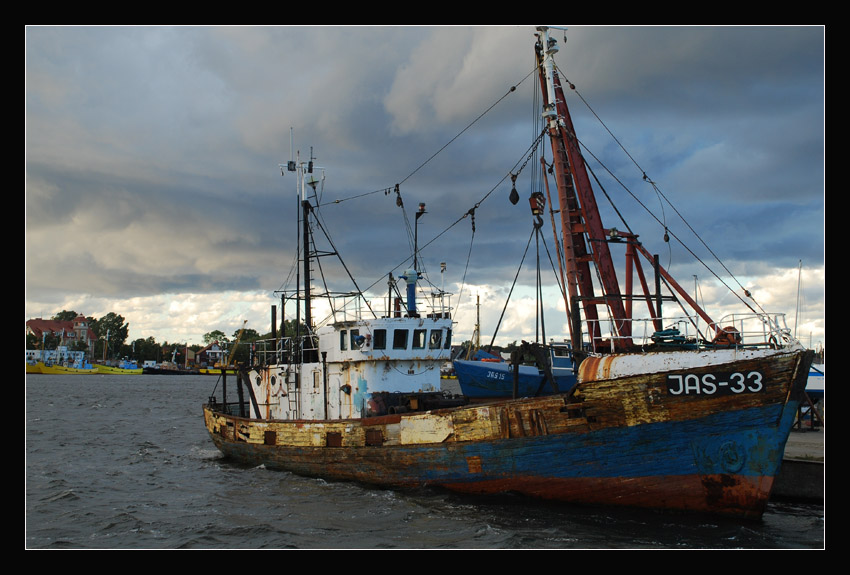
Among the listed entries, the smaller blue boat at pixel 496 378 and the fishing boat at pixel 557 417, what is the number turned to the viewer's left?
1

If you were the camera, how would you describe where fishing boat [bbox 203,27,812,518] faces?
facing the viewer and to the right of the viewer

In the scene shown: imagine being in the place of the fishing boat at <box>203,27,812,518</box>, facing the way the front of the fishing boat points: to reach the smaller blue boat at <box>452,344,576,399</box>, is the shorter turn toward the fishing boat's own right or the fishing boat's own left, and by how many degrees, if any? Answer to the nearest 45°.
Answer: approximately 135° to the fishing boat's own left

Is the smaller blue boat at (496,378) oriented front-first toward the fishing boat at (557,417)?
no

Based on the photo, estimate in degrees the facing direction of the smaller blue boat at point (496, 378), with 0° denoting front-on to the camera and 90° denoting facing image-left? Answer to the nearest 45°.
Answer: approximately 90°

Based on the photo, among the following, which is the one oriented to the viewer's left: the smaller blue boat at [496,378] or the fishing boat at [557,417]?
the smaller blue boat
